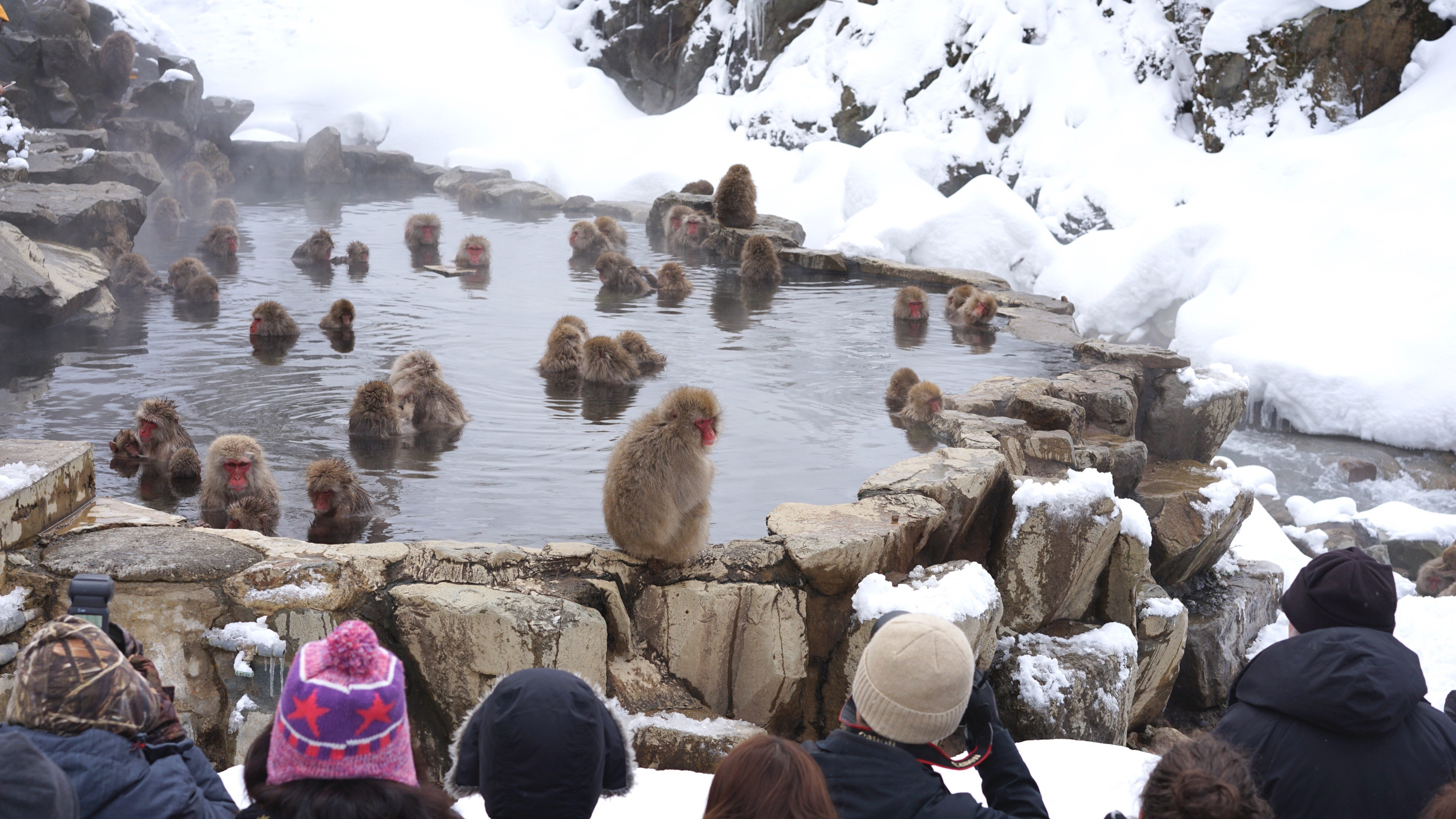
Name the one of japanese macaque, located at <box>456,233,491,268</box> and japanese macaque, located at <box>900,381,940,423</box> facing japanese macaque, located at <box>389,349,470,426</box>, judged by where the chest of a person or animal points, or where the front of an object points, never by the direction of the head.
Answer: japanese macaque, located at <box>456,233,491,268</box>

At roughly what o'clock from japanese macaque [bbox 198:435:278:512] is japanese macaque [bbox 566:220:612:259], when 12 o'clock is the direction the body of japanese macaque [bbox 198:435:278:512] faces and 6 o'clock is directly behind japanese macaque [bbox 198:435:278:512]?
japanese macaque [bbox 566:220:612:259] is roughly at 7 o'clock from japanese macaque [bbox 198:435:278:512].

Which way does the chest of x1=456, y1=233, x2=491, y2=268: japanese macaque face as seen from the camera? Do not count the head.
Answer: toward the camera

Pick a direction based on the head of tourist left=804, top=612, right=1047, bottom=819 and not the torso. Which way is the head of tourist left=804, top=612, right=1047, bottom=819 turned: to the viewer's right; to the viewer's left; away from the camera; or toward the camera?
away from the camera

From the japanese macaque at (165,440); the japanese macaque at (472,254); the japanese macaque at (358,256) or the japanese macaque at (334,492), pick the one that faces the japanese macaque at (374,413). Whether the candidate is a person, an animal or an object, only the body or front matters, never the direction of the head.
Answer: the japanese macaque at (472,254)

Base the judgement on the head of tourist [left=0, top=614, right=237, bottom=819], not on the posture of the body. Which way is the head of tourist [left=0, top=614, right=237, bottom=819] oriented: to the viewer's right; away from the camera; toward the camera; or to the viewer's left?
away from the camera

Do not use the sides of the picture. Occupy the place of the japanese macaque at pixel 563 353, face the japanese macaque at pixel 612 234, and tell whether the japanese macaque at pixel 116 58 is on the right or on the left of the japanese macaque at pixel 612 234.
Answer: left

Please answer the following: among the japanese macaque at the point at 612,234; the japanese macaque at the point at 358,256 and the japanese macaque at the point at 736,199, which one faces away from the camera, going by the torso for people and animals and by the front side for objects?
the japanese macaque at the point at 736,199

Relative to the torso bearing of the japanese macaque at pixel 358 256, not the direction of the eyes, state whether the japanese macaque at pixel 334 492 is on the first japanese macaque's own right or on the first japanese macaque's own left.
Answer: on the first japanese macaque's own right

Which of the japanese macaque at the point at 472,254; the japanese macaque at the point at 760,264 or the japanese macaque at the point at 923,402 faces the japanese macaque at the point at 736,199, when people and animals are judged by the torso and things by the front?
the japanese macaque at the point at 760,264

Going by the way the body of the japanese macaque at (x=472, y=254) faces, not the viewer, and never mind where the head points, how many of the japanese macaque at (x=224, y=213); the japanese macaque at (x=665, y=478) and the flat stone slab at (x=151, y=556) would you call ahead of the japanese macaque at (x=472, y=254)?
2

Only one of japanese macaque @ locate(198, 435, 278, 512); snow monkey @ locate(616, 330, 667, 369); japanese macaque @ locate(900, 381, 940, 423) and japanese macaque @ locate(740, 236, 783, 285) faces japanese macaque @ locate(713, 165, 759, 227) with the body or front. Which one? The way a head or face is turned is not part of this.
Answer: japanese macaque @ locate(740, 236, 783, 285)

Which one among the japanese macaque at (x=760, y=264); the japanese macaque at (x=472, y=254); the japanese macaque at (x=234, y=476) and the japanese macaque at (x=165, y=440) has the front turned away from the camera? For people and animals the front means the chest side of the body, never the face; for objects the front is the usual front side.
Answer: the japanese macaque at (x=760, y=264)

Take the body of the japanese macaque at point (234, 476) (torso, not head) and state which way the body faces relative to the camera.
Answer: toward the camera

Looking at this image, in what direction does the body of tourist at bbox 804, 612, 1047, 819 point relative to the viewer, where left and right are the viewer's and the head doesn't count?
facing away from the viewer and to the right of the viewer

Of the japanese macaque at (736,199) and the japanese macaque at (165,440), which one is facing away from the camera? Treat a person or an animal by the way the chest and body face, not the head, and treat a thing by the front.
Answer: the japanese macaque at (736,199)

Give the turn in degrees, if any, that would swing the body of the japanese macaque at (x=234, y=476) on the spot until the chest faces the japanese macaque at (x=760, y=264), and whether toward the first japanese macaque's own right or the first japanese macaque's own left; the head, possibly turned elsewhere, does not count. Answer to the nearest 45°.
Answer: approximately 135° to the first japanese macaque's own left
